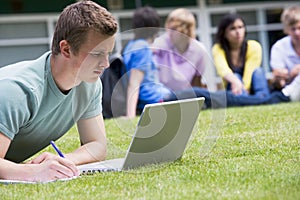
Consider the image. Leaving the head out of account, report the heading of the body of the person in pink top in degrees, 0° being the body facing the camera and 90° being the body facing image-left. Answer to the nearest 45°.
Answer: approximately 0°

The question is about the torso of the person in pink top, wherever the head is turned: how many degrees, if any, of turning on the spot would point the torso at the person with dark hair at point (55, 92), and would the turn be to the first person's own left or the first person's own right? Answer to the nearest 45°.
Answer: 0° — they already face them

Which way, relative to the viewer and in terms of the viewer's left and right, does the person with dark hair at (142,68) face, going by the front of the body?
facing away from the viewer and to the right of the viewer

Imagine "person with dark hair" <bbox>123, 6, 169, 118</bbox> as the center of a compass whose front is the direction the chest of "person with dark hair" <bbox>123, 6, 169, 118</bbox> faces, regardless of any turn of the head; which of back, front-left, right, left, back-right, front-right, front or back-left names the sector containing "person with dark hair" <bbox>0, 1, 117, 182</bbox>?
back-right

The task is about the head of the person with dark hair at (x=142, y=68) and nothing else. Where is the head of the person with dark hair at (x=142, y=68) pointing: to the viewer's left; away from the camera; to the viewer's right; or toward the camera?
away from the camera

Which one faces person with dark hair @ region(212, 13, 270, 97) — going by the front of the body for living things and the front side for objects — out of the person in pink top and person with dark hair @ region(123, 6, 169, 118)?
person with dark hair @ region(123, 6, 169, 118)

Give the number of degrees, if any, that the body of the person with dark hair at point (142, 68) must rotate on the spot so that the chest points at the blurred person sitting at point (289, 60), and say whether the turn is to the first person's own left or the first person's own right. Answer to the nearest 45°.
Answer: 0° — they already face them

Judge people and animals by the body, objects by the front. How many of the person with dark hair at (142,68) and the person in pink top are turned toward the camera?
1

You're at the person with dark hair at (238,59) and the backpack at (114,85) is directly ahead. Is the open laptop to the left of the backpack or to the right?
left

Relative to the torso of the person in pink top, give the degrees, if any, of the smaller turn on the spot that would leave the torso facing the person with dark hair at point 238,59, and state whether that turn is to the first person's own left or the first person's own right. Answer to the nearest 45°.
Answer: approximately 135° to the first person's own left

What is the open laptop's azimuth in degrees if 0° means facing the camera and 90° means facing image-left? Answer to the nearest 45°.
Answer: approximately 135°

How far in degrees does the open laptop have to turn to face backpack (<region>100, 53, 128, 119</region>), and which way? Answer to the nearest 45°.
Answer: approximately 45° to its right
